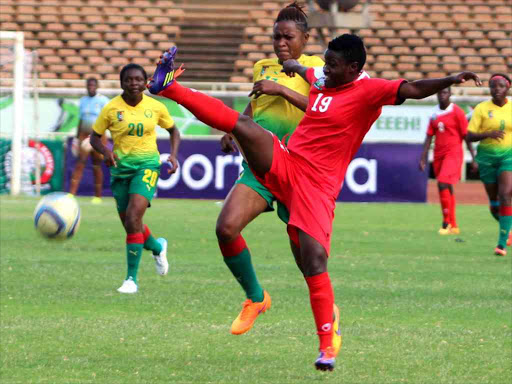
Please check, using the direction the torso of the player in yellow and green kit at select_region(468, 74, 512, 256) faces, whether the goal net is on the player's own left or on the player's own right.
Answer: on the player's own right

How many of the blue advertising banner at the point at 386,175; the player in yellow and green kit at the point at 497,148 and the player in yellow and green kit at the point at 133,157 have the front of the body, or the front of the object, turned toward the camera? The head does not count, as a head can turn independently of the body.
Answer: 3

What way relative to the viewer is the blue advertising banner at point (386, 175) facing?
toward the camera

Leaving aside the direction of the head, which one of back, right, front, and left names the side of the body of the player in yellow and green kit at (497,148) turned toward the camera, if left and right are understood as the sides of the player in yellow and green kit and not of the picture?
front

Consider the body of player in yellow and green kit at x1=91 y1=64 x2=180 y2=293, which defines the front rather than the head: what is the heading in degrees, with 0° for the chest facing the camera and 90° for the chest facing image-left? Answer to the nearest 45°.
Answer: approximately 0°

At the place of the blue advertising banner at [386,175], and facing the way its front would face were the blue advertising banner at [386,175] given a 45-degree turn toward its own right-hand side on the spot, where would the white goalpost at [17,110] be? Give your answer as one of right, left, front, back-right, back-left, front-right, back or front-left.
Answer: front-right

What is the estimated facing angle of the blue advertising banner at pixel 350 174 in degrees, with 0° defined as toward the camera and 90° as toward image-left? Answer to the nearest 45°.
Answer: approximately 0°

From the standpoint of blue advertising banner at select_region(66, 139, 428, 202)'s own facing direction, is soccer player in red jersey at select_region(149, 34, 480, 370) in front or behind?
in front

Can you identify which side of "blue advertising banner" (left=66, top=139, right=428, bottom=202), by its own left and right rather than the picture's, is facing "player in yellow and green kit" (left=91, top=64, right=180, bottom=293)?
front

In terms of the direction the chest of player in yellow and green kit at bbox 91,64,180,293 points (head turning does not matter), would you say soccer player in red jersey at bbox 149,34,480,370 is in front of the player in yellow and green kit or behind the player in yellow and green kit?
in front

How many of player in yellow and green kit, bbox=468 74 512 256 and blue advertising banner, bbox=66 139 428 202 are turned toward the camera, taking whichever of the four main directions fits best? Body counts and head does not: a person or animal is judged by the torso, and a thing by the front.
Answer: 2
